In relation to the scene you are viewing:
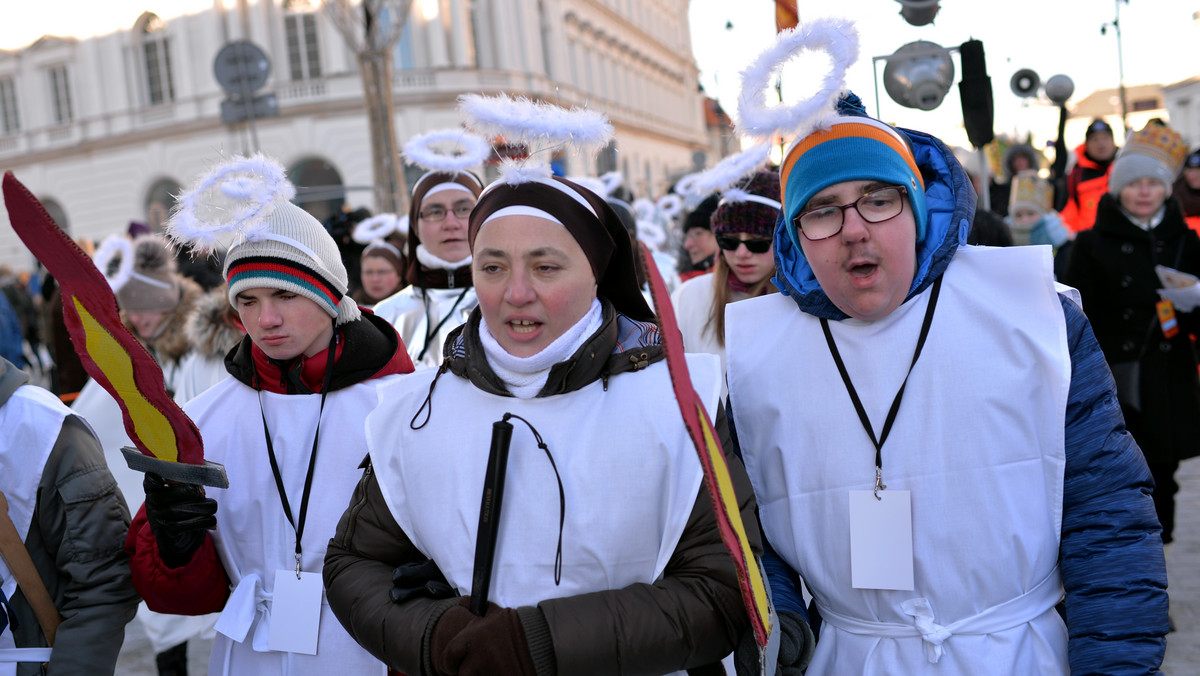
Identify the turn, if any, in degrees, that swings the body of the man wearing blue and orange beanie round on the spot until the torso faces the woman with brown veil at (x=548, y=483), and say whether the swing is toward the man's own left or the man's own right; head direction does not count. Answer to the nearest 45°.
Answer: approximately 90° to the man's own right

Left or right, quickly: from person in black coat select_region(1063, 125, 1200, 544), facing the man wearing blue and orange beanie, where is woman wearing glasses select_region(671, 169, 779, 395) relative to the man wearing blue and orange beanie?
right

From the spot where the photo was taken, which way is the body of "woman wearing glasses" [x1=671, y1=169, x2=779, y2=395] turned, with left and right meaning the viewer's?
facing the viewer

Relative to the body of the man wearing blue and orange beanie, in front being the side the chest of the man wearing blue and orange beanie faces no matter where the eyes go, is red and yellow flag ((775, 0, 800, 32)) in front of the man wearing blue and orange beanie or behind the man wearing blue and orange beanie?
behind

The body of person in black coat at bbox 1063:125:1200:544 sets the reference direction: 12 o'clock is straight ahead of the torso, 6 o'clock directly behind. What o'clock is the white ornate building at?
The white ornate building is roughly at 4 o'clock from the person in black coat.

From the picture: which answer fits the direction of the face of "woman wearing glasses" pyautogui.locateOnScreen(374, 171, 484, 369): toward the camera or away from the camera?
toward the camera

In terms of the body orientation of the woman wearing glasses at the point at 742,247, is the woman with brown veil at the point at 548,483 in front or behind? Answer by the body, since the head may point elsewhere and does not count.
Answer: in front

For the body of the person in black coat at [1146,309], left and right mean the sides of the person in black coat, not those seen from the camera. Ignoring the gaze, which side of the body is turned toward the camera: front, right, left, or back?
front

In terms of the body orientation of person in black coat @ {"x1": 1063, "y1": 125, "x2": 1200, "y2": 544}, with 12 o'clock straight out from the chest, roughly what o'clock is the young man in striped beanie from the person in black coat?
The young man in striped beanie is roughly at 1 o'clock from the person in black coat.

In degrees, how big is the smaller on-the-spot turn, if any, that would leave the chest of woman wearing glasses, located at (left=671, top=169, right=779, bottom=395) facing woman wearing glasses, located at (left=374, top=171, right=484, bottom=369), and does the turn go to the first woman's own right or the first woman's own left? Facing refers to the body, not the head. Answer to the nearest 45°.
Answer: approximately 90° to the first woman's own right

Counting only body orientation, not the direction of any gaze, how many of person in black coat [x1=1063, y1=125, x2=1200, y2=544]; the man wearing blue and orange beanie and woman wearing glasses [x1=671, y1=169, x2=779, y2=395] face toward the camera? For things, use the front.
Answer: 3
